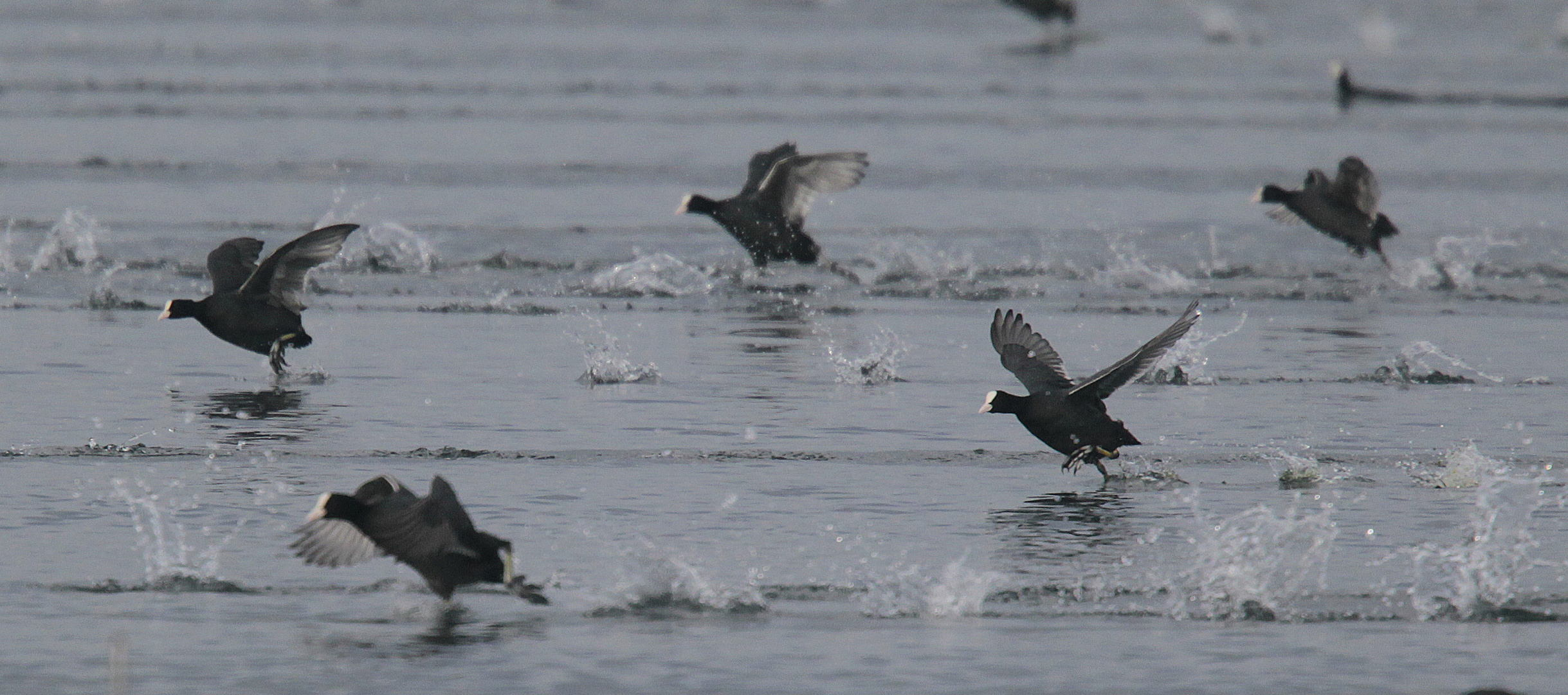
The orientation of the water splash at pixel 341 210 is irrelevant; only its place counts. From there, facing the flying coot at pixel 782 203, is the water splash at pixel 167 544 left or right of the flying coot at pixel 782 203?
right

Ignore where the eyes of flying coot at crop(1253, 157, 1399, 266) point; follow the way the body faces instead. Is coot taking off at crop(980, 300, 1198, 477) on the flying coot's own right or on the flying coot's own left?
on the flying coot's own left

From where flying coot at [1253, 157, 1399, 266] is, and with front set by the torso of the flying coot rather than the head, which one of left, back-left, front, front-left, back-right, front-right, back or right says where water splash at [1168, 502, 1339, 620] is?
left

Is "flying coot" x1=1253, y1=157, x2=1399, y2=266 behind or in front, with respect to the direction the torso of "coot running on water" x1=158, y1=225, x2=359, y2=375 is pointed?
behind

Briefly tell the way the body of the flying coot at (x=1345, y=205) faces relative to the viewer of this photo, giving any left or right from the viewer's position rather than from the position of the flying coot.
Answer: facing to the left of the viewer

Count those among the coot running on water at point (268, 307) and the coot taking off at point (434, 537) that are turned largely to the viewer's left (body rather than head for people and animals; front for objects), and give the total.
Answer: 2

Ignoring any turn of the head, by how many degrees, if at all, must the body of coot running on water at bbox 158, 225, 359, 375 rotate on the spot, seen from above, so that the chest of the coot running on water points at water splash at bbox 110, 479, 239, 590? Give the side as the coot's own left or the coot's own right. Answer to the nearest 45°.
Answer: approximately 90° to the coot's own left

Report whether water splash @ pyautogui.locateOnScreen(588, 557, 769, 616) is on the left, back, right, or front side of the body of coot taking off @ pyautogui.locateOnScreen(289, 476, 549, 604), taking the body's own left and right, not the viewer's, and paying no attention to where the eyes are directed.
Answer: back

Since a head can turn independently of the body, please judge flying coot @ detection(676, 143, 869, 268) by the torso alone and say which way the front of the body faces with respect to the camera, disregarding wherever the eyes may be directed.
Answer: to the viewer's left

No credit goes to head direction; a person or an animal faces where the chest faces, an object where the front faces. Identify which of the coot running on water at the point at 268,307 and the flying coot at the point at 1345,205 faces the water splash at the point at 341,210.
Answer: the flying coot

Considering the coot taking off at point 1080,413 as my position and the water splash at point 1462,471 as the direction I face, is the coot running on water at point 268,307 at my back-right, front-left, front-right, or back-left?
back-left

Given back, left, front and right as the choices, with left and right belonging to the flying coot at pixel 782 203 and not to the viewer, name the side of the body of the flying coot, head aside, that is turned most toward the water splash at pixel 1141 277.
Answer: back

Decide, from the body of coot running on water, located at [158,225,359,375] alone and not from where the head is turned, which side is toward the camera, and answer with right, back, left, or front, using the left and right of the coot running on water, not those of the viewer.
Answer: left

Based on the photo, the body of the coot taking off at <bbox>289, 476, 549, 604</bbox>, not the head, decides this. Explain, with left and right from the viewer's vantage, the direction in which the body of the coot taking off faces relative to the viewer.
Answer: facing to the left of the viewer
